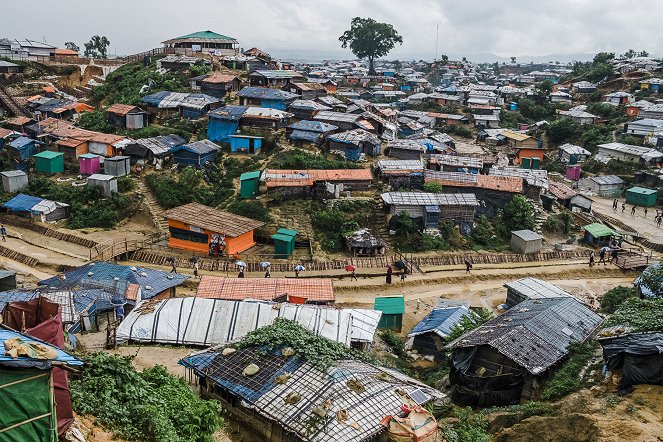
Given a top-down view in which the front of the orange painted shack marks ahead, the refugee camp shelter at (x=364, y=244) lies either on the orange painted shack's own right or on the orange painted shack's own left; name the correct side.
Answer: on the orange painted shack's own left

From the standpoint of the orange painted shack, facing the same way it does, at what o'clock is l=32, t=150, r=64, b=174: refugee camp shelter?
The refugee camp shelter is roughly at 3 o'clock from the orange painted shack.

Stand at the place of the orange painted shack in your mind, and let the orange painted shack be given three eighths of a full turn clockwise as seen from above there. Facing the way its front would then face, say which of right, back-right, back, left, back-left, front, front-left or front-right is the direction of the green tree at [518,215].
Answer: right

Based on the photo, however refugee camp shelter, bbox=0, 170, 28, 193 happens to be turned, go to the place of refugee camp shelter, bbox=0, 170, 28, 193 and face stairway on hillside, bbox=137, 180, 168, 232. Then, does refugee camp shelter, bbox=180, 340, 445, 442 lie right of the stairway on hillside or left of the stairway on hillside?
right

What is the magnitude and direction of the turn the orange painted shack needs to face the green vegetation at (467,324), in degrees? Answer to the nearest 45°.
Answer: approximately 90° to its left

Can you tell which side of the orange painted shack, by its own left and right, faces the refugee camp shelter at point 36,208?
right

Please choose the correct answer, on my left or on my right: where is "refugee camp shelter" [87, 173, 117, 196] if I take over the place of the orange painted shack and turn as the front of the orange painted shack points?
on my right

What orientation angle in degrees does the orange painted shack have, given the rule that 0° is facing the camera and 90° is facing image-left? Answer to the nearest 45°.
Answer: approximately 45°

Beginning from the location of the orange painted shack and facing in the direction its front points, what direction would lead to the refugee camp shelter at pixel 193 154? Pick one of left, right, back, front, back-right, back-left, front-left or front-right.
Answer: back-right

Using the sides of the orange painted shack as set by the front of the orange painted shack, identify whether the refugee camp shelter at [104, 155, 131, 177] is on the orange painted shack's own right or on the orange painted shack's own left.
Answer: on the orange painted shack's own right

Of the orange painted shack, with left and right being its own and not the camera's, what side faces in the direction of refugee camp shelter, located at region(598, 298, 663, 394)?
left

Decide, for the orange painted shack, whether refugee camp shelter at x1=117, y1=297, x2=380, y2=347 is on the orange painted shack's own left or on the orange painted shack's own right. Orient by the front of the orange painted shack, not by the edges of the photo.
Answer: on the orange painted shack's own left
